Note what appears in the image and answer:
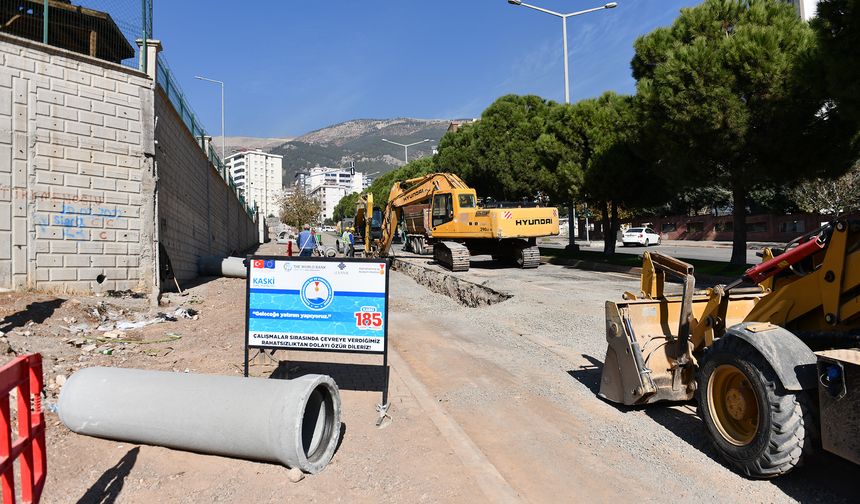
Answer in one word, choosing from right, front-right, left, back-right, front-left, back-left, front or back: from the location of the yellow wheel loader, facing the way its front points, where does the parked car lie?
front-right

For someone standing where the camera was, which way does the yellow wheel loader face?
facing away from the viewer and to the left of the viewer

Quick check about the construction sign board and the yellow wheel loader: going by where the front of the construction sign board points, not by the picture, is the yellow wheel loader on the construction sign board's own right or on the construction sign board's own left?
on the construction sign board's own left

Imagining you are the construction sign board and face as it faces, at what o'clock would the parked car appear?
The parked car is roughly at 7 o'clock from the construction sign board.

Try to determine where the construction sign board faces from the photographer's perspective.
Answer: facing the viewer

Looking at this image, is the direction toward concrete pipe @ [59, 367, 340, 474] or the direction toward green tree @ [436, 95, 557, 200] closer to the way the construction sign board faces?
the concrete pipe

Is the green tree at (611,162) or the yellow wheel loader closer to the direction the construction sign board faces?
the yellow wheel loader

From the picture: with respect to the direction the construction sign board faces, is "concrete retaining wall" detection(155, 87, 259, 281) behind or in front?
behind

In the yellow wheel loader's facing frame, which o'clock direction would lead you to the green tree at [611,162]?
The green tree is roughly at 1 o'clock from the yellow wheel loader.

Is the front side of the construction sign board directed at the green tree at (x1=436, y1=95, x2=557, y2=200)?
no

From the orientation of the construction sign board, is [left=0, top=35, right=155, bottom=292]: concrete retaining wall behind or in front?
behind

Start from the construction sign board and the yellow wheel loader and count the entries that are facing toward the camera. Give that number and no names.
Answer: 1

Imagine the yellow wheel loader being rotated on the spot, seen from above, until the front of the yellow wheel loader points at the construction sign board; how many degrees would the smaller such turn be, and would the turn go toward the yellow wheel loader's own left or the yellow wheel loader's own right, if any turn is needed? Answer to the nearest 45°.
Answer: approximately 45° to the yellow wheel loader's own left

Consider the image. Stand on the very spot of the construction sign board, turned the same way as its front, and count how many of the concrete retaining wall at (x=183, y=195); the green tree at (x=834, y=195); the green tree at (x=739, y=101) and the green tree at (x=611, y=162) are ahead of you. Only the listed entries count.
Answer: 0

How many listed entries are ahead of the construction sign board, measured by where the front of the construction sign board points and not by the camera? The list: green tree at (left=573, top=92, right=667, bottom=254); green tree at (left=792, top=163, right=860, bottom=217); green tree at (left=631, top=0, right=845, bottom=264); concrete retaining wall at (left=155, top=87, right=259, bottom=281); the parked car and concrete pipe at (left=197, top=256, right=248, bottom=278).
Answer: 0

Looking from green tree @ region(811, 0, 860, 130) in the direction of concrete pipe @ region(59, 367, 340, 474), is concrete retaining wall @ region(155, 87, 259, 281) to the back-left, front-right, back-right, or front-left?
front-right

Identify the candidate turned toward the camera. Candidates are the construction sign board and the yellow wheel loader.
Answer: the construction sign board

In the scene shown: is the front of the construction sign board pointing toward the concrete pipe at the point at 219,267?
no
